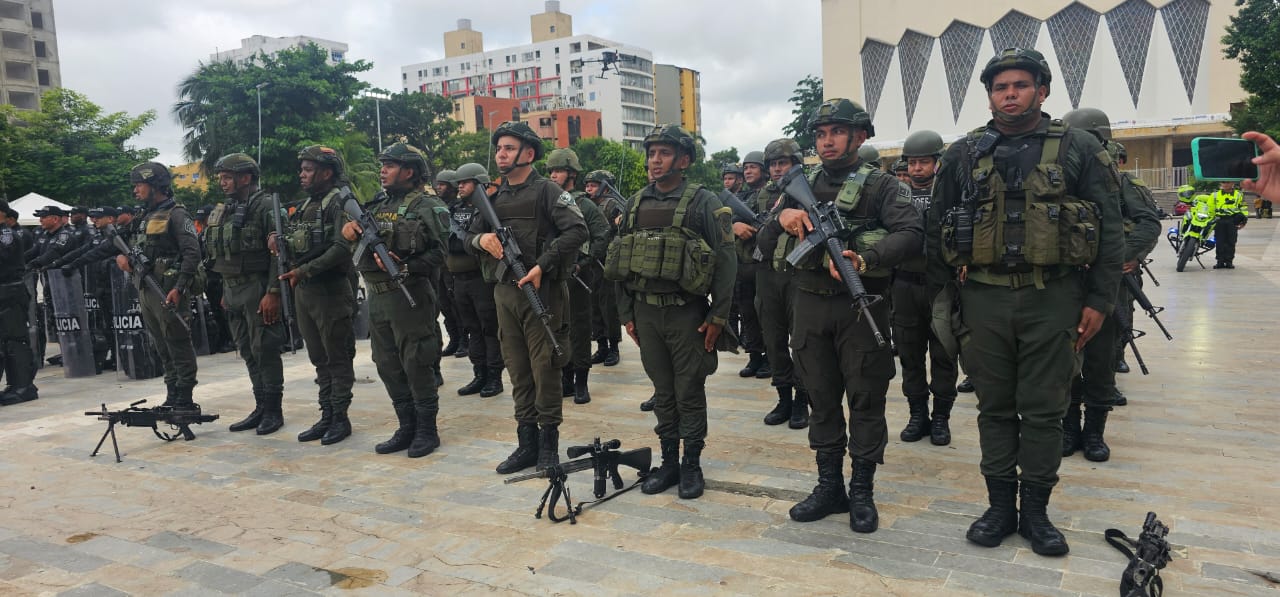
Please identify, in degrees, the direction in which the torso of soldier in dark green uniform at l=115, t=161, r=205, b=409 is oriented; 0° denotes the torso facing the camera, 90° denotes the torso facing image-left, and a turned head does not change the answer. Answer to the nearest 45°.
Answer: approximately 45°

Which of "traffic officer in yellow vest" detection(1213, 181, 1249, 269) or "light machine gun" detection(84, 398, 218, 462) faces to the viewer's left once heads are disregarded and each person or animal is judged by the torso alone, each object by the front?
the light machine gun

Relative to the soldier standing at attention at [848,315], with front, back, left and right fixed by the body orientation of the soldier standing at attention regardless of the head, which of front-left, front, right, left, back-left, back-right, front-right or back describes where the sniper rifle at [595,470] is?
front-right

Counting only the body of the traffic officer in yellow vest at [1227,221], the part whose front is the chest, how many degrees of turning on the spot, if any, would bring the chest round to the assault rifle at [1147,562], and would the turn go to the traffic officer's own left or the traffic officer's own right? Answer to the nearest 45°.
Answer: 0° — they already face it

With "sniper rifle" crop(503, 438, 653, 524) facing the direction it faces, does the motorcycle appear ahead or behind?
behind

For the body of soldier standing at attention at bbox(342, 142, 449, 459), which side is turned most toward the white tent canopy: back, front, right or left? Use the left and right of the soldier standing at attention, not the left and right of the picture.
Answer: right

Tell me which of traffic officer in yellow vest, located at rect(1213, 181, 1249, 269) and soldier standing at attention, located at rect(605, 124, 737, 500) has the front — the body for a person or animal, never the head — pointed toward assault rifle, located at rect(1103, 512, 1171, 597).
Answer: the traffic officer in yellow vest

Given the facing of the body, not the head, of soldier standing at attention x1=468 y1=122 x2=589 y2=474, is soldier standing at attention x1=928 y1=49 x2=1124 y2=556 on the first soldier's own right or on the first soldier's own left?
on the first soldier's own left

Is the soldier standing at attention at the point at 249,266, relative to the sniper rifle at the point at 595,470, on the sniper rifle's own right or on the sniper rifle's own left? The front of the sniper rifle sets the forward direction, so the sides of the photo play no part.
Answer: on the sniper rifle's own right

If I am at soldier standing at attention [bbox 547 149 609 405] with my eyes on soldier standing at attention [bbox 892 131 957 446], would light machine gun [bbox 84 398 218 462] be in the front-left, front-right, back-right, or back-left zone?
back-right

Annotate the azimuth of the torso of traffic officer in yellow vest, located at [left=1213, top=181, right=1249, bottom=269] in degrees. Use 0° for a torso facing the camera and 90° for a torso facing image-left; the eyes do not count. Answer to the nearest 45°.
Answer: approximately 0°
